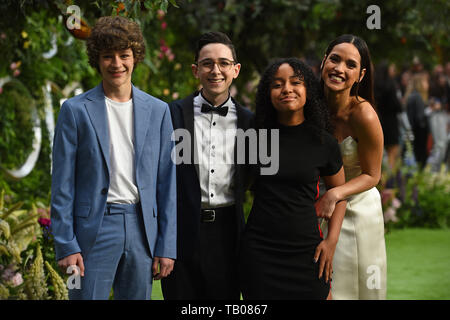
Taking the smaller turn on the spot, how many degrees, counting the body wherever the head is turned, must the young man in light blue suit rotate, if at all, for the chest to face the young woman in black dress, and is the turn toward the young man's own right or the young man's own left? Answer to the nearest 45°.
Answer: approximately 90° to the young man's own left

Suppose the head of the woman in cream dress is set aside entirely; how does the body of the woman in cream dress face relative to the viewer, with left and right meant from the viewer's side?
facing the viewer and to the left of the viewer

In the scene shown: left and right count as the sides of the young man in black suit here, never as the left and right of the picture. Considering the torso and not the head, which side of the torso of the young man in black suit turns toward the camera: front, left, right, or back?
front

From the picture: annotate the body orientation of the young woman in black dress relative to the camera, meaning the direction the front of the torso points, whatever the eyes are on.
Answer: toward the camera

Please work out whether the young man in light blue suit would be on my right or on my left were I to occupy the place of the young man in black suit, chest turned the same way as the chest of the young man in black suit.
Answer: on my right

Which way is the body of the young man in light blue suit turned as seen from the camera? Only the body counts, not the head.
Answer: toward the camera

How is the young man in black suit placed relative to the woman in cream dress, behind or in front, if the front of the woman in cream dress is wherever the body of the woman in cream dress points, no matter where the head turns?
in front

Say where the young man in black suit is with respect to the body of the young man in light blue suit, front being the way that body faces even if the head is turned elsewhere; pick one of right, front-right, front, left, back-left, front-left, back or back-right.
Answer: back-left
